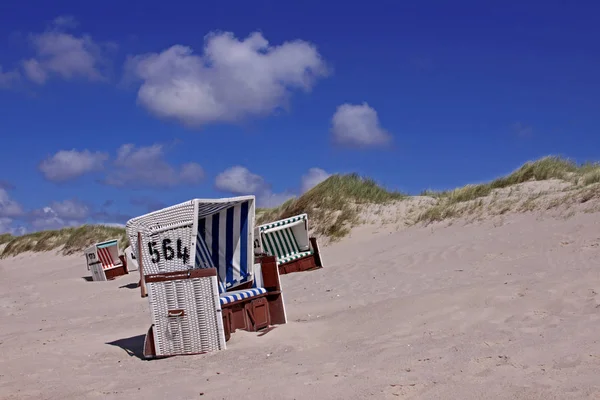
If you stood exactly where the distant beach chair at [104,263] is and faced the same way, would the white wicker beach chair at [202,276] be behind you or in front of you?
in front

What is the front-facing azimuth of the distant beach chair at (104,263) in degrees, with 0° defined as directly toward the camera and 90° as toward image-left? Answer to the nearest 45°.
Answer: approximately 315°

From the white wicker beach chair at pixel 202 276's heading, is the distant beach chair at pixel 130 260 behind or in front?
behind

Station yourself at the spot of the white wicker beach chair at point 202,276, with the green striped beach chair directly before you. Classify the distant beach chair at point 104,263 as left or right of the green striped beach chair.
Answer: left

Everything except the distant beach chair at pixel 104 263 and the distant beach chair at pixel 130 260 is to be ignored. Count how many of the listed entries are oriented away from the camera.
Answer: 0

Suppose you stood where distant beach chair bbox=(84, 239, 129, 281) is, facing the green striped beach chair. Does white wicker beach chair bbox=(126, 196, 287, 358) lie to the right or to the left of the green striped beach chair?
right
